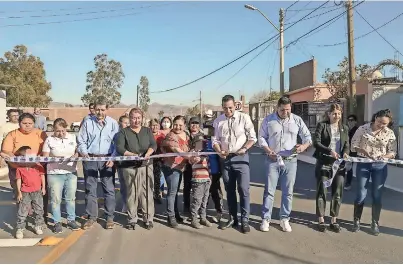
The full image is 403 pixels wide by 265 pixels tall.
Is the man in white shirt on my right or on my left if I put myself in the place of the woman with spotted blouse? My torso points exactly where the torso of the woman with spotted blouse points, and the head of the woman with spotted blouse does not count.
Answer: on my right

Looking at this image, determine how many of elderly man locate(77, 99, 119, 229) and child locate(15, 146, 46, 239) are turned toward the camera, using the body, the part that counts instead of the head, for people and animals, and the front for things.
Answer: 2

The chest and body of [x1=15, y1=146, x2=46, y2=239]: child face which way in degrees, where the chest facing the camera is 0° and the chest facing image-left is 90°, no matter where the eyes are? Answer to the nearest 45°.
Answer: approximately 0°

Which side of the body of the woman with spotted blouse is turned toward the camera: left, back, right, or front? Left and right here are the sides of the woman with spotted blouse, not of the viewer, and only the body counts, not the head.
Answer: front

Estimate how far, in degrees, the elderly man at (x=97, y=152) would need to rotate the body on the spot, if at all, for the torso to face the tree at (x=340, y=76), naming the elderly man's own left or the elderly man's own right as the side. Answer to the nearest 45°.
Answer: approximately 135° to the elderly man's own left

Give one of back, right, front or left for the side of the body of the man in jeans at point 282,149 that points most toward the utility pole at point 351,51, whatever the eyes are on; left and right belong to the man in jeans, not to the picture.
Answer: back

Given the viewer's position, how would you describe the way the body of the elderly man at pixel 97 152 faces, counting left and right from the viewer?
facing the viewer

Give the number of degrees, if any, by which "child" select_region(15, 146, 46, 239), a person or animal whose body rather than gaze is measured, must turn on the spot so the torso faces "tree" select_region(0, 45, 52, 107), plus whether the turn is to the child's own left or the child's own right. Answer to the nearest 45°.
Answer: approximately 180°

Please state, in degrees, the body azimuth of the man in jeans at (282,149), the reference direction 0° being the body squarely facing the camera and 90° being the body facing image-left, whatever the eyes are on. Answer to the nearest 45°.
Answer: approximately 0°

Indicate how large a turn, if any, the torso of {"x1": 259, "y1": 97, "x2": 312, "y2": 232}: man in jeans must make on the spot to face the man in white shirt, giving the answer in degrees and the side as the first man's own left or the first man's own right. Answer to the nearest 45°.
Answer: approximately 90° to the first man's own right

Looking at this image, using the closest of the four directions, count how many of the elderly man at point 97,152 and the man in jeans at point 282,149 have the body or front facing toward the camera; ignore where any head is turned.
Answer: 2

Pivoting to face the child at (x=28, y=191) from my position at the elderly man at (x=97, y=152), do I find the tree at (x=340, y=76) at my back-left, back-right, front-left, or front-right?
back-right

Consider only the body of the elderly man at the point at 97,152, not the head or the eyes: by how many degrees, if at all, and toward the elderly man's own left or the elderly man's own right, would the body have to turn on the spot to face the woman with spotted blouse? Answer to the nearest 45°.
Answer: approximately 90° to the elderly man's own left

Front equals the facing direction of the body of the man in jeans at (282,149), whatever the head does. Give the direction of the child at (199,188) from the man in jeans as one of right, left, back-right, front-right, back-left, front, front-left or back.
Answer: right
